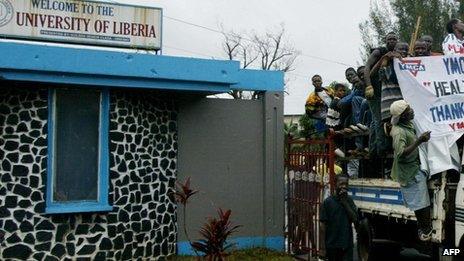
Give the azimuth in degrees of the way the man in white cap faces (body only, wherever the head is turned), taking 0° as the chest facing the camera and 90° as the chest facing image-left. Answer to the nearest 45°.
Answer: approximately 270°

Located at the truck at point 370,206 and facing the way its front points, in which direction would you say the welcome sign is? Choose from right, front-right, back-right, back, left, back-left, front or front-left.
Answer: back-right

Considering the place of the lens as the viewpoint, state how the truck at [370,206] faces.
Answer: facing the viewer and to the right of the viewer

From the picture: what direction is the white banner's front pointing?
toward the camera

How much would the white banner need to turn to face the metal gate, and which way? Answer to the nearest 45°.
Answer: approximately 135° to its right

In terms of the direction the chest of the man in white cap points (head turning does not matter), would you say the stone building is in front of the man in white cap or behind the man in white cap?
behind

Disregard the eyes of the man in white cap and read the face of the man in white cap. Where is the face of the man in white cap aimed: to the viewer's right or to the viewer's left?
to the viewer's right

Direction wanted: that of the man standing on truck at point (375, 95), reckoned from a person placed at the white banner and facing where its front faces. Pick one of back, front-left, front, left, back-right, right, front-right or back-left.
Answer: right

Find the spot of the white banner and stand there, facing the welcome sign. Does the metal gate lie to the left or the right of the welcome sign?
right
